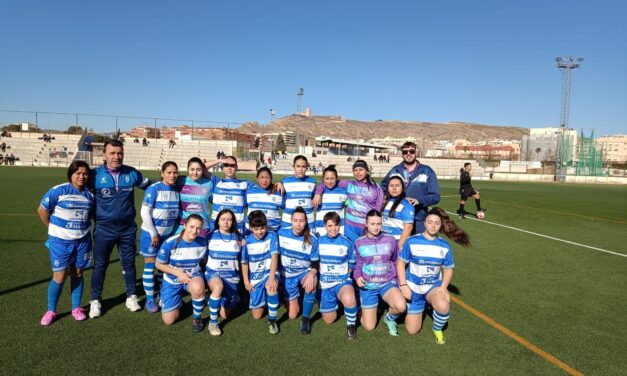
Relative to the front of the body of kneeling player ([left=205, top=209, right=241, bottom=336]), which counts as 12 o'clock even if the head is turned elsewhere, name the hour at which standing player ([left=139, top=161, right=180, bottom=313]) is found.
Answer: standing player ([left=139, top=161, right=180, bottom=313]) is roughly at 4 o'clock from kneeling player ([left=205, top=209, right=241, bottom=336]).

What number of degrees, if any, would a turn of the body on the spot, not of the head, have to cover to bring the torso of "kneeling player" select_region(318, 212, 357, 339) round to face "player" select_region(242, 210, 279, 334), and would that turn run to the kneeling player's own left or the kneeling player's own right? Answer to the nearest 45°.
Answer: approximately 90° to the kneeling player's own right

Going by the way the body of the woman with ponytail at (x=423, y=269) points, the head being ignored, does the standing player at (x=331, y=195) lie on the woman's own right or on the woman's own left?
on the woman's own right

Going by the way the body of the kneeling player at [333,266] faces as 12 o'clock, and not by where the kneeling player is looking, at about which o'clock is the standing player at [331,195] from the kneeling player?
The standing player is roughly at 6 o'clock from the kneeling player.

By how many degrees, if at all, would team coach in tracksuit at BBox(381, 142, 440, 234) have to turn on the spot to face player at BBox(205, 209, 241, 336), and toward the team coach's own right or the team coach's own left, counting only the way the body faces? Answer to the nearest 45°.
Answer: approximately 45° to the team coach's own right

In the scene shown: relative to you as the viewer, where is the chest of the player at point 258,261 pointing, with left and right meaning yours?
facing the viewer

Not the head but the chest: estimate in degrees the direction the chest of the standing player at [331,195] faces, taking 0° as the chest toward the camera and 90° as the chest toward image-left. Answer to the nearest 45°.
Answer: approximately 0°

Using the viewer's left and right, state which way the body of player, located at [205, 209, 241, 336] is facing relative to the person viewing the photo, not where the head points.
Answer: facing the viewer

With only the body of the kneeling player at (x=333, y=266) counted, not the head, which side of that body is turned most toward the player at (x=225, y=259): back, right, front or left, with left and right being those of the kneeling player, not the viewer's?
right

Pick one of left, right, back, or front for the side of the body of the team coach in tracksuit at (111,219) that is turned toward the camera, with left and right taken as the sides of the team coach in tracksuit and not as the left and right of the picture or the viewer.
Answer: front
